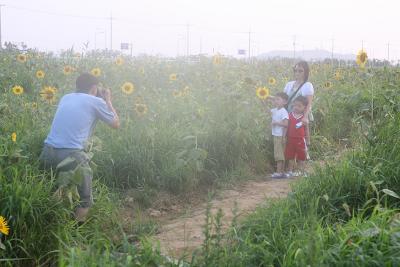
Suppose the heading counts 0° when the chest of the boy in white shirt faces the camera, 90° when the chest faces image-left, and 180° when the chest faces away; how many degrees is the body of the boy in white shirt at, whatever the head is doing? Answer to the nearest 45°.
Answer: approximately 45°

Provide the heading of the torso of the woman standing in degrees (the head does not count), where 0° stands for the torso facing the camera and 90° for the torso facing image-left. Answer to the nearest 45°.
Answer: approximately 45°

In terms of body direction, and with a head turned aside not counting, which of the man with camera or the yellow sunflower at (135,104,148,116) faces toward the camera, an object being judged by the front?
the yellow sunflower

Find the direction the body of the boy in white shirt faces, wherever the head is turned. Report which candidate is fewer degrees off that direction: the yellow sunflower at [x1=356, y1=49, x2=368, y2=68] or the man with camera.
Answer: the man with camera

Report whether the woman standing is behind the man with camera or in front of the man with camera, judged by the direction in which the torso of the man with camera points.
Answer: in front

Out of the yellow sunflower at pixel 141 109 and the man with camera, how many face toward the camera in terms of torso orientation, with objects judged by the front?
1

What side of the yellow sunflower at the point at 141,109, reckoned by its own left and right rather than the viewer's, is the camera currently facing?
front

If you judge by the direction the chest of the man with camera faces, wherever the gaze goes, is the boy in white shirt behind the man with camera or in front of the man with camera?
in front

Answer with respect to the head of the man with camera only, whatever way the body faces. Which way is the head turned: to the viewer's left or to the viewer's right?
to the viewer's right
